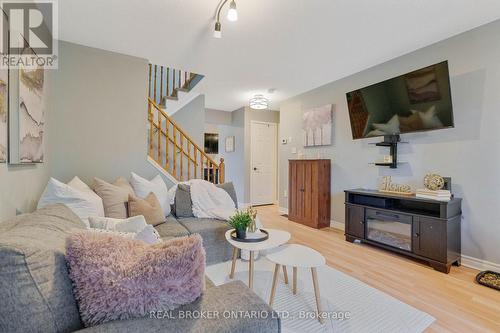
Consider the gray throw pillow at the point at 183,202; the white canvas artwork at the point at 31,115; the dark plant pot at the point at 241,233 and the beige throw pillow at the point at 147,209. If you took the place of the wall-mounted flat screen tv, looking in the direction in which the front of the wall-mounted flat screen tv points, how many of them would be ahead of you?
4

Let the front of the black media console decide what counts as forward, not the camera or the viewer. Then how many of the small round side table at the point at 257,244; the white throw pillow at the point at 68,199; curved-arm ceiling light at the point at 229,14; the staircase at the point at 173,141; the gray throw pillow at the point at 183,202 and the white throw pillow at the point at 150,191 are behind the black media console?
0

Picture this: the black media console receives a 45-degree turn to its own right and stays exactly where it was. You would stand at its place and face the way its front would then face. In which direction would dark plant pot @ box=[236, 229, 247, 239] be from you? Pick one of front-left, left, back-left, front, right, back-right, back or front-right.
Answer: front-left

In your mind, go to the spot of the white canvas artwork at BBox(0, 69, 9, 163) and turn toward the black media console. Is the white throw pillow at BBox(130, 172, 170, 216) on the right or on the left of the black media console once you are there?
left

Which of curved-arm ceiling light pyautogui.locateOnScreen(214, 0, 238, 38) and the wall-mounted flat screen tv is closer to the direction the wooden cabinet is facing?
the curved-arm ceiling light

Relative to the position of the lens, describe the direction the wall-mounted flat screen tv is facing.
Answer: facing the viewer and to the left of the viewer

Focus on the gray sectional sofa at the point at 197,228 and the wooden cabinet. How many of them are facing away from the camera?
0

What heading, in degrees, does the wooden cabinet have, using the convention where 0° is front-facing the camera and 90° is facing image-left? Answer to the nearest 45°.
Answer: approximately 45°

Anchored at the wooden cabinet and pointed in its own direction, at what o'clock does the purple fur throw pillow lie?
The purple fur throw pillow is roughly at 11 o'clock from the wooden cabinet.

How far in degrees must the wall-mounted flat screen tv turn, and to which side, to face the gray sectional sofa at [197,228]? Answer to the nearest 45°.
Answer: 0° — it already faces it

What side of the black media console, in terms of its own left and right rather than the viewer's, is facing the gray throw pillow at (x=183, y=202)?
front

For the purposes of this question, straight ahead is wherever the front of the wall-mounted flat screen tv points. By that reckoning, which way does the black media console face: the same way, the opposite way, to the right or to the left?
the same way

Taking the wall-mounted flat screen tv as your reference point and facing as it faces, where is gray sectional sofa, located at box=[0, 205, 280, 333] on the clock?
The gray sectional sofa is roughly at 11 o'clock from the wall-mounted flat screen tv.

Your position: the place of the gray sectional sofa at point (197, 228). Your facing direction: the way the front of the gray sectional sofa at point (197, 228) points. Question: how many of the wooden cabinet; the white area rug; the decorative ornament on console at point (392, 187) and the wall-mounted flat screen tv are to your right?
0
